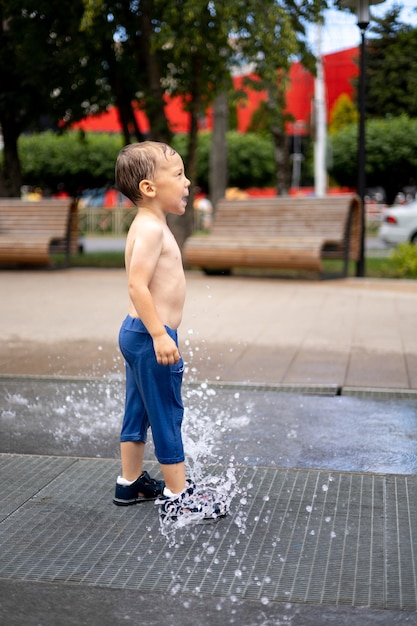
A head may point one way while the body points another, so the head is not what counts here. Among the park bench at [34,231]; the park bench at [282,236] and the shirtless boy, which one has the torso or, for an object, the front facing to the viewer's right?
the shirtless boy

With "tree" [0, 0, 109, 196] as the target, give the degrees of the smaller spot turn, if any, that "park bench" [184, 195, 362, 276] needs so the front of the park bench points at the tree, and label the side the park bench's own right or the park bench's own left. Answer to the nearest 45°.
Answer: approximately 90° to the park bench's own right

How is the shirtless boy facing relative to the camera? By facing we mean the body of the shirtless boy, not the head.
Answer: to the viewer's right

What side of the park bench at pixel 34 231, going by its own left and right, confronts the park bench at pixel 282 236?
left

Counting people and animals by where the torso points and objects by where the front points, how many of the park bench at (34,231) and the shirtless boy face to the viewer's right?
1

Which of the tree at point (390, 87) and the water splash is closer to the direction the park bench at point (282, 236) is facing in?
the water splash

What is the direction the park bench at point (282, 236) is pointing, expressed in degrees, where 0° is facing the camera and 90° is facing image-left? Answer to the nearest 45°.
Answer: approximately 45°

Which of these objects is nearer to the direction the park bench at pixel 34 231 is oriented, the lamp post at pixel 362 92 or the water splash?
the water splash

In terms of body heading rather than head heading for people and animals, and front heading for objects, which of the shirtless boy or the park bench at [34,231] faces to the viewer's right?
the shirtless boy

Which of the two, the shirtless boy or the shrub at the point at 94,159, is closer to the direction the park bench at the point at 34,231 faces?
the shirtless boy

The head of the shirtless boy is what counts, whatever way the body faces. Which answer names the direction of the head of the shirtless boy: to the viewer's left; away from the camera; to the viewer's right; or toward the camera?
to the viewer's right

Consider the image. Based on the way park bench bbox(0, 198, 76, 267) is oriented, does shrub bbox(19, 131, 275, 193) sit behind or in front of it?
behind

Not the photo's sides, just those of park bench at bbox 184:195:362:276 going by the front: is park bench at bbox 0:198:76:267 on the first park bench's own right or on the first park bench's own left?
on the first park bench's own right
